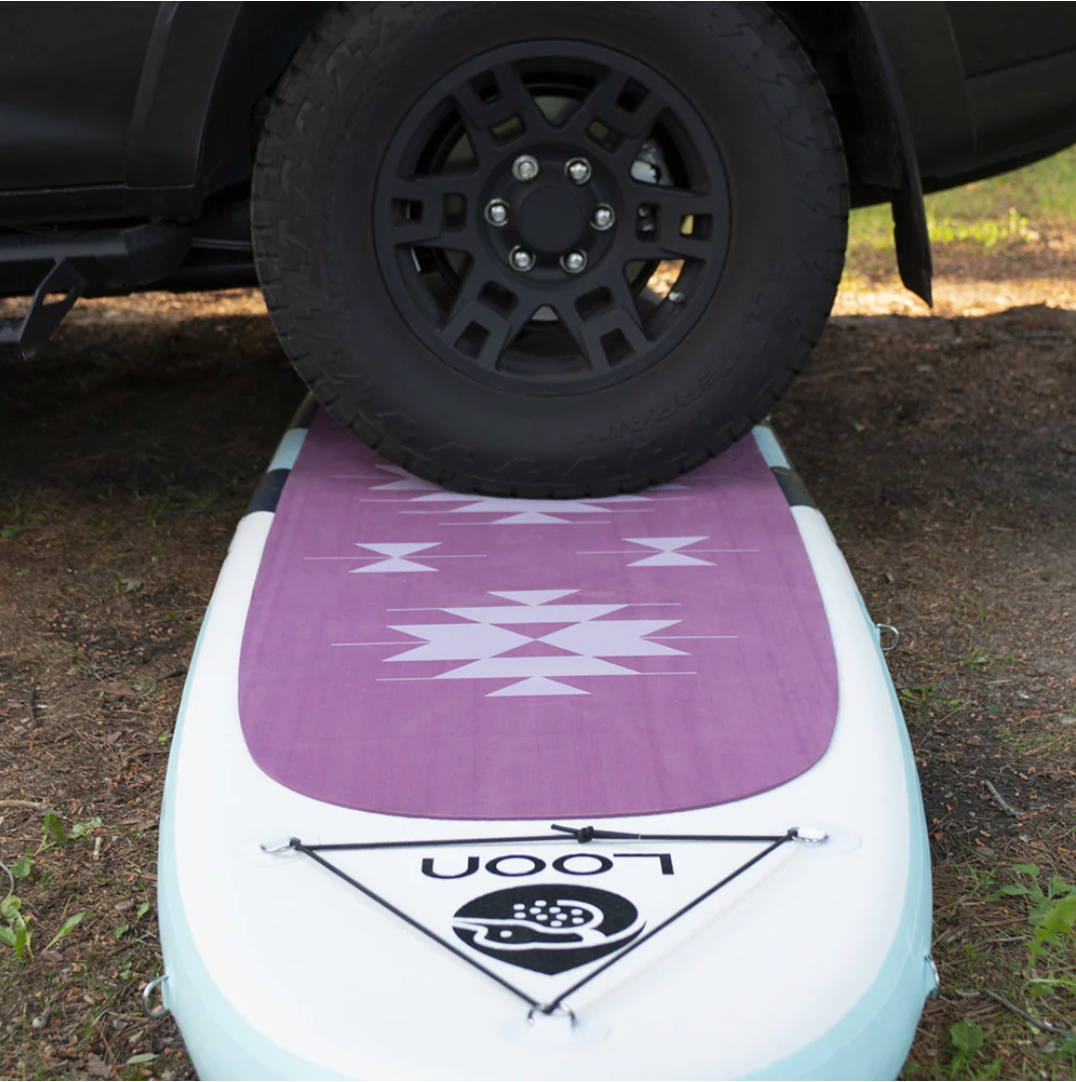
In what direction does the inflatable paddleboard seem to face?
toward the camera
